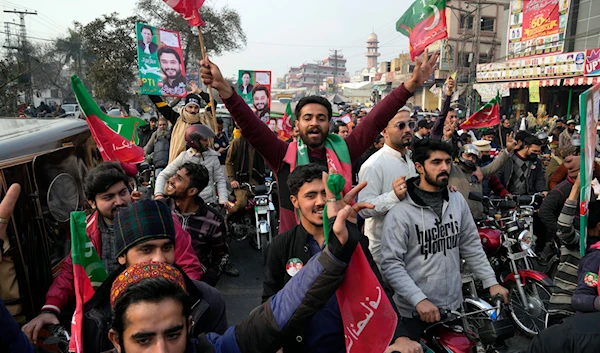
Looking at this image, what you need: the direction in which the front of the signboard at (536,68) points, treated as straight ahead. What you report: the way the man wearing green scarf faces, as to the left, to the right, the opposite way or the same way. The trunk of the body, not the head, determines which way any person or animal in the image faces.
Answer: to the left

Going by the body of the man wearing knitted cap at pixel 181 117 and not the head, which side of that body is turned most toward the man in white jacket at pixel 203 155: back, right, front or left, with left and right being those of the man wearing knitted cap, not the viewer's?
front

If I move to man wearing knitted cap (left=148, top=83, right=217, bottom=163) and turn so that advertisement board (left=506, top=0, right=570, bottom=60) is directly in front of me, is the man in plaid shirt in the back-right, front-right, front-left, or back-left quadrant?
back-right

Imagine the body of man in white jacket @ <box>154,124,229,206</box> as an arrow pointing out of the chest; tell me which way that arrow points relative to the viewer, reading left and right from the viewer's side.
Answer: facing the viewer and to the right of the viewer

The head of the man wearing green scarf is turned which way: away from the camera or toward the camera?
toward the camera

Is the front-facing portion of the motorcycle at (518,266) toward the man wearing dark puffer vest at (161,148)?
no

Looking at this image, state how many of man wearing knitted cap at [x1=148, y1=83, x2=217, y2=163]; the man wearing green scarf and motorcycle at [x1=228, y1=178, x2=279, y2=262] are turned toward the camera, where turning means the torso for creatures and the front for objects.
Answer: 3

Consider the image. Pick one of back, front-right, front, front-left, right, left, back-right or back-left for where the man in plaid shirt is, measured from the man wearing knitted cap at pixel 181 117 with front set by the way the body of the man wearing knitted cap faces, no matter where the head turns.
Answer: front

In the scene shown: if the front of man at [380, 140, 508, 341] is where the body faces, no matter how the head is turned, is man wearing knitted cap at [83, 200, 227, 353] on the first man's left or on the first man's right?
on the first man's right

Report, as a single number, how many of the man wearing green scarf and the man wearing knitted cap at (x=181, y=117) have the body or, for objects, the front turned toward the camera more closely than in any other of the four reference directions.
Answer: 2

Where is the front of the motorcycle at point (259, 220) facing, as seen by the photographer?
facing the viewer

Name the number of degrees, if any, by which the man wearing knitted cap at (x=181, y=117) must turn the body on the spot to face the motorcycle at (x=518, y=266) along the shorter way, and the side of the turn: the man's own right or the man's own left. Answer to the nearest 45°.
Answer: approximately 45° to the man's own left

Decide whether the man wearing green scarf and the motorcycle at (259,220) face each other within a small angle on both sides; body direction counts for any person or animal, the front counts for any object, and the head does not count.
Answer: no

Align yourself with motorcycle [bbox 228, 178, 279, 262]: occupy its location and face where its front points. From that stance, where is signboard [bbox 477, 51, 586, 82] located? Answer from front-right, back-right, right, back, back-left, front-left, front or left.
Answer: back-left

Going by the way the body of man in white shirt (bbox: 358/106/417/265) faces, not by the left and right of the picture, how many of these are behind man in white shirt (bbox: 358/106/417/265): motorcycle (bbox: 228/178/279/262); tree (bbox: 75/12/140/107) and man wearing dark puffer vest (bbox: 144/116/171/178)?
3

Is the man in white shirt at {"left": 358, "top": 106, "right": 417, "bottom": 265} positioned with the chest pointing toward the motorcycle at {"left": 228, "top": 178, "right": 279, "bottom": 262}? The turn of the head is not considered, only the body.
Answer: no

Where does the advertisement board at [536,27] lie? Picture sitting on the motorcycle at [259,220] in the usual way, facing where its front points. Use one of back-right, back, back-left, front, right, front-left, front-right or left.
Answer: back-left

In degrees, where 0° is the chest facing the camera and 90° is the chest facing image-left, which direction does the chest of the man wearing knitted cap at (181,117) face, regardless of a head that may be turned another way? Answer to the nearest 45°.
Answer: approximately 0°

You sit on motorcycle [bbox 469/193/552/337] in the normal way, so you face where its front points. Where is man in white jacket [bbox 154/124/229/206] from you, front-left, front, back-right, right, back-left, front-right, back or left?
back-right
